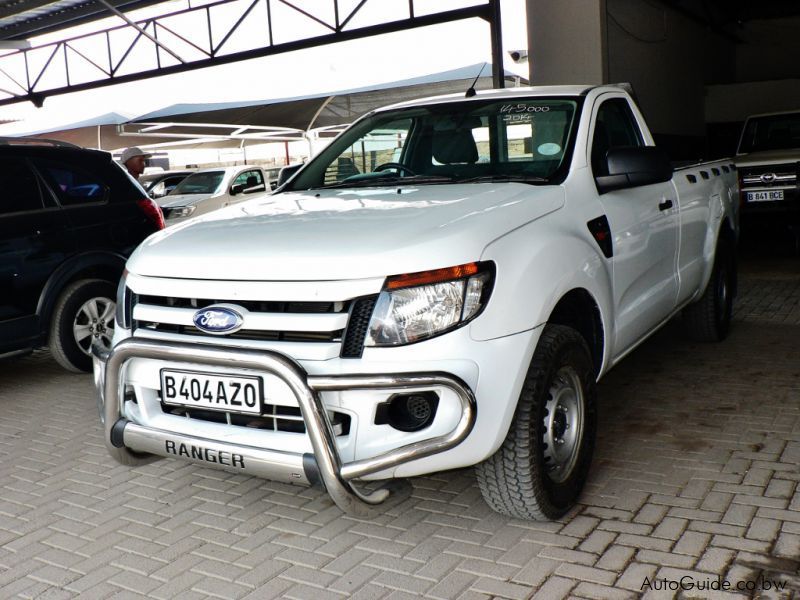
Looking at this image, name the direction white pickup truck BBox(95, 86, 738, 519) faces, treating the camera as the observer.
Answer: facing the viewer and to the left of the viewer

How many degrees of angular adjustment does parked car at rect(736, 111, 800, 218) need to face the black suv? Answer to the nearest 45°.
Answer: approximately 45° to its right

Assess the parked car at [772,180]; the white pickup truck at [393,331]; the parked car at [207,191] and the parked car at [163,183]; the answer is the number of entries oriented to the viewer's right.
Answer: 0

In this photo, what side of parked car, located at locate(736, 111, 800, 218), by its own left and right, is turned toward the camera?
front

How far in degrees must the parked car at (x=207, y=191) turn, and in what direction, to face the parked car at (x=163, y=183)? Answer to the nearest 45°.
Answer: approximately 135° to its right

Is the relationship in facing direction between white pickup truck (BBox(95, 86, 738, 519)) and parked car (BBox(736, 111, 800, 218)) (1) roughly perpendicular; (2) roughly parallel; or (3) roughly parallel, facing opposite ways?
roughly parallel

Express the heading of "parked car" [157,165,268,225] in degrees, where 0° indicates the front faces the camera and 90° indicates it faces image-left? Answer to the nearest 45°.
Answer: approximately 45°

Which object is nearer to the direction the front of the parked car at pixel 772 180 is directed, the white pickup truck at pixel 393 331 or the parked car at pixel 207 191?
the white pickup truck

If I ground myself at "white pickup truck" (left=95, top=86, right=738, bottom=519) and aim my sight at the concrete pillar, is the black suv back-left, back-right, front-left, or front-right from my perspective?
front-left

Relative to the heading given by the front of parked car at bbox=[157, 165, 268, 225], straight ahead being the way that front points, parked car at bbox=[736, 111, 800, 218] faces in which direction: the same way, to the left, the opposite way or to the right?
the same way

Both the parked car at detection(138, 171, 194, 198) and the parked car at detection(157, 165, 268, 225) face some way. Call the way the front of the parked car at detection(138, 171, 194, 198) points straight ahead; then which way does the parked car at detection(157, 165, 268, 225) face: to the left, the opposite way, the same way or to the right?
the same way

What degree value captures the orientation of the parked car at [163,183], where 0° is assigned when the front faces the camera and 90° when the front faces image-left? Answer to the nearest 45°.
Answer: approximately 45°

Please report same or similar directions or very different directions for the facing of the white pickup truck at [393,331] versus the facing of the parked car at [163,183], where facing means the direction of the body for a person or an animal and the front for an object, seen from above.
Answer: same or similar directions

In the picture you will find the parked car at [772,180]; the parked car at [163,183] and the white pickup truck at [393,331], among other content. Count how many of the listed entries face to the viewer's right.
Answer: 0

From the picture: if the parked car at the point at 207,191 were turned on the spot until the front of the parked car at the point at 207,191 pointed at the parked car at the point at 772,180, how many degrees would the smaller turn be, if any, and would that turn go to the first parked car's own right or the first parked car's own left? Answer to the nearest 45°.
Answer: approximately 90° to the first parked car's own left

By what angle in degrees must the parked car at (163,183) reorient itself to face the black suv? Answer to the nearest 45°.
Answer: approximately 45° to its left

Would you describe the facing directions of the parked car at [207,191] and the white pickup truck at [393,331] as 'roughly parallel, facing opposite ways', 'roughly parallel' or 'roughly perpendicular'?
roughly parallel

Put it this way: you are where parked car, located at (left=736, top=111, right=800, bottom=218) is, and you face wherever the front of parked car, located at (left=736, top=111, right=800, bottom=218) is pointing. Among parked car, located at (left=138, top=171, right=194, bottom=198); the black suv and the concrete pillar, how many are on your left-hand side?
0

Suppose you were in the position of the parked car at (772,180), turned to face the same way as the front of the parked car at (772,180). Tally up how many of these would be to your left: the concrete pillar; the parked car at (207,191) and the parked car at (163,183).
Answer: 0
